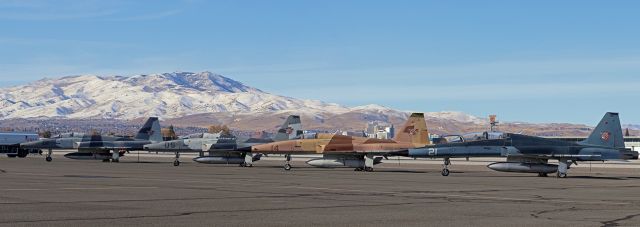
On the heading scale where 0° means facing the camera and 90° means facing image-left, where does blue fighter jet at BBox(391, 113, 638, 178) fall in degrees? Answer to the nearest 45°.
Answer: approximately 90°
